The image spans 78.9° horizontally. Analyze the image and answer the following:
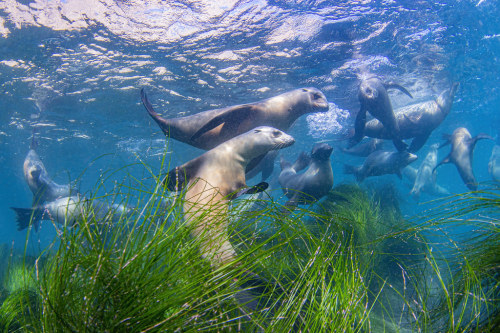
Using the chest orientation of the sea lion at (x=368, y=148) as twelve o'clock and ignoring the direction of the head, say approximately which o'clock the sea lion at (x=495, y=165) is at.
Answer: the sea lion at (x=495, y=165) is roughly at 11 o'clock from the sea lion at (x=368, y=148).

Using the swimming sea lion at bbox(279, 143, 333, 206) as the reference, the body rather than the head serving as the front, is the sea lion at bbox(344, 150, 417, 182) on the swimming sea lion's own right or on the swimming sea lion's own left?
on the swimming sea lion's own left

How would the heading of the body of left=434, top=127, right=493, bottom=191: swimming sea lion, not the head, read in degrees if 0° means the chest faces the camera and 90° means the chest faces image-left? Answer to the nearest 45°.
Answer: approximately 0°

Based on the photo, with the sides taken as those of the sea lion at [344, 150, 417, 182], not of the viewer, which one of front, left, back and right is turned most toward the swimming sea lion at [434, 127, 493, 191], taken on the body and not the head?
front

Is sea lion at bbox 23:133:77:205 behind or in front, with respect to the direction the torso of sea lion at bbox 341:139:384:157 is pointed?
behind

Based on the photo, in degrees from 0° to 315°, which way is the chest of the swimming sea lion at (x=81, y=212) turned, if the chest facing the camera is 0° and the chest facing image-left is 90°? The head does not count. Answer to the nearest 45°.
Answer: approximately 270°

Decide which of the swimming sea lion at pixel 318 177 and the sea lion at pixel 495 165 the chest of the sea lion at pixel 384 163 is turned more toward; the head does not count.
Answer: the sea lion

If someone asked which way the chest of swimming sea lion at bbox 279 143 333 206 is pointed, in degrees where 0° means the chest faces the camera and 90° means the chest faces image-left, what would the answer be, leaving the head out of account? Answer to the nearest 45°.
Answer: approximately 270°

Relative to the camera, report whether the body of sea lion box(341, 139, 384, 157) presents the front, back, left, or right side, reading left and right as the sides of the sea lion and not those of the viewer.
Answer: right
